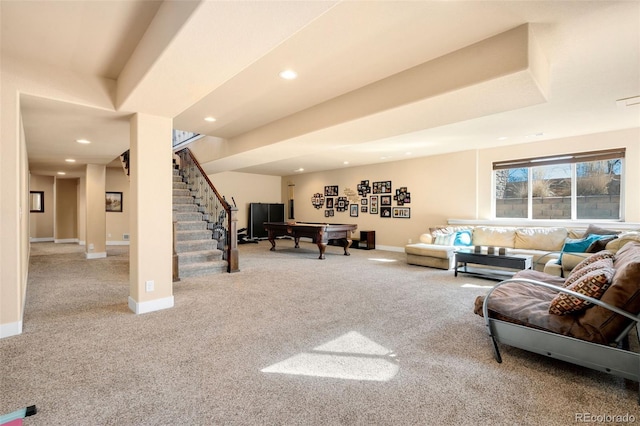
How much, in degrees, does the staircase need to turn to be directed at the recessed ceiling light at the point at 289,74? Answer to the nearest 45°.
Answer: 0° — it already faces it

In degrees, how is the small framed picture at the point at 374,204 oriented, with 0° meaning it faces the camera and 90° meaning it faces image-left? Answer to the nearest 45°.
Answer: approximately 45°

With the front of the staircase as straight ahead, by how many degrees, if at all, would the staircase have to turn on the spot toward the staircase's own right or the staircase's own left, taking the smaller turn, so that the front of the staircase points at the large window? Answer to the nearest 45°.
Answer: approximately 90° to the staircase's own left

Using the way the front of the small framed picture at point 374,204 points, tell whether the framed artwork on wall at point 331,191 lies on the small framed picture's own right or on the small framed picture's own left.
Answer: on the small framed picture's own right

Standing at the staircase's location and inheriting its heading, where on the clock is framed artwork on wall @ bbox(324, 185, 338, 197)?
The framed artwork on wall is roughly at 8 o'clock from the staircase.

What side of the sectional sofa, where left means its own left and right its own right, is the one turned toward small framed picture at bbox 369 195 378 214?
right

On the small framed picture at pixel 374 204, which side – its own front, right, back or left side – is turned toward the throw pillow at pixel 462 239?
left

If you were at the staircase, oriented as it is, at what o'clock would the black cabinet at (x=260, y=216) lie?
The black cabinet is roughly at 7 o'clock from the staircase.

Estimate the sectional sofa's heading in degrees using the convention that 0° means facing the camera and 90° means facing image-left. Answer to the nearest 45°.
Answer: approximately 0°

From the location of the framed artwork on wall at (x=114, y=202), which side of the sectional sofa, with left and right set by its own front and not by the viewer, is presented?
right

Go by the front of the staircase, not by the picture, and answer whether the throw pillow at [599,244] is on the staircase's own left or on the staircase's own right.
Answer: on the staircase's own left
